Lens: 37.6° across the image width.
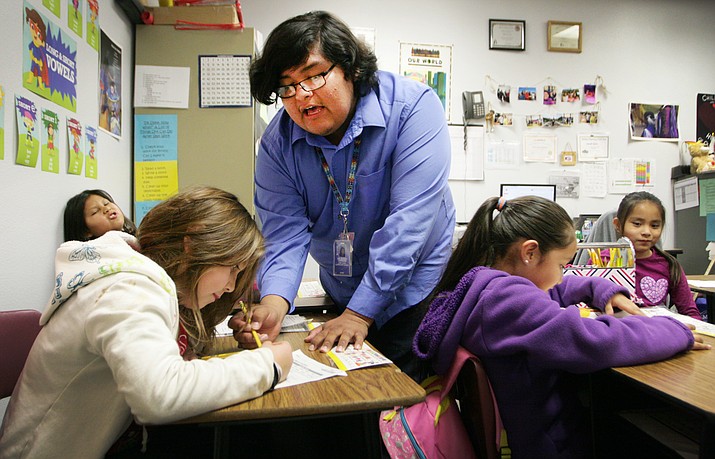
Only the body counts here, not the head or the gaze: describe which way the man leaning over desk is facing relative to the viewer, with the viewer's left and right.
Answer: facing the viewer and to the left of the viewer

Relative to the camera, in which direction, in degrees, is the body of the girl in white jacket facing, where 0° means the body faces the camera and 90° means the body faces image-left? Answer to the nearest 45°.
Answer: approximately 270°

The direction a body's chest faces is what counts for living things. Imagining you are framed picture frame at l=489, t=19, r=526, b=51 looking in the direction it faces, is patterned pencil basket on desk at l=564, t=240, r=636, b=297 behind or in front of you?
in front

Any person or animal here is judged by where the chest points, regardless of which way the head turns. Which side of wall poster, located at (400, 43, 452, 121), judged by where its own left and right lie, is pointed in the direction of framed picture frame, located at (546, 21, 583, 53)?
left

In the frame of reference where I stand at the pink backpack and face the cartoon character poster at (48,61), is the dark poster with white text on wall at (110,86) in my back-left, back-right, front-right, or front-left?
front-right

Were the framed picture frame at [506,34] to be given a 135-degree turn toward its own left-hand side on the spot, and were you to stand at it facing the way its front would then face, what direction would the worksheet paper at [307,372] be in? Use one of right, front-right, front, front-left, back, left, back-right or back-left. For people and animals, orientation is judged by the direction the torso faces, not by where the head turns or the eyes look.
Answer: back-right

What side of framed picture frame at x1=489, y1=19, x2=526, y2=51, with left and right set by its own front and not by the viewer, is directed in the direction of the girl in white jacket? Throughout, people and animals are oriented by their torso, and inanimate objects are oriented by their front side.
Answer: front

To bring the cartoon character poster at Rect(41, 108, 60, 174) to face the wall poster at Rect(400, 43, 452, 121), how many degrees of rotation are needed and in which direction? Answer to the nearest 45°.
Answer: approximately 90° to its left

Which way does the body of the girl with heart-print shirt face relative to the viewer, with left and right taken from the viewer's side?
facing the viewer

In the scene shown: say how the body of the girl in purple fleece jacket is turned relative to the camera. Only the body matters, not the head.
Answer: to the viewer's right

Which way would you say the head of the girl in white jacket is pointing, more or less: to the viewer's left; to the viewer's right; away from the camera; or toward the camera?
to the viewer's right

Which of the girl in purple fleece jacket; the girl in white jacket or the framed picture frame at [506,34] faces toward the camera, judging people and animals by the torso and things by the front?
the framed picture frame
